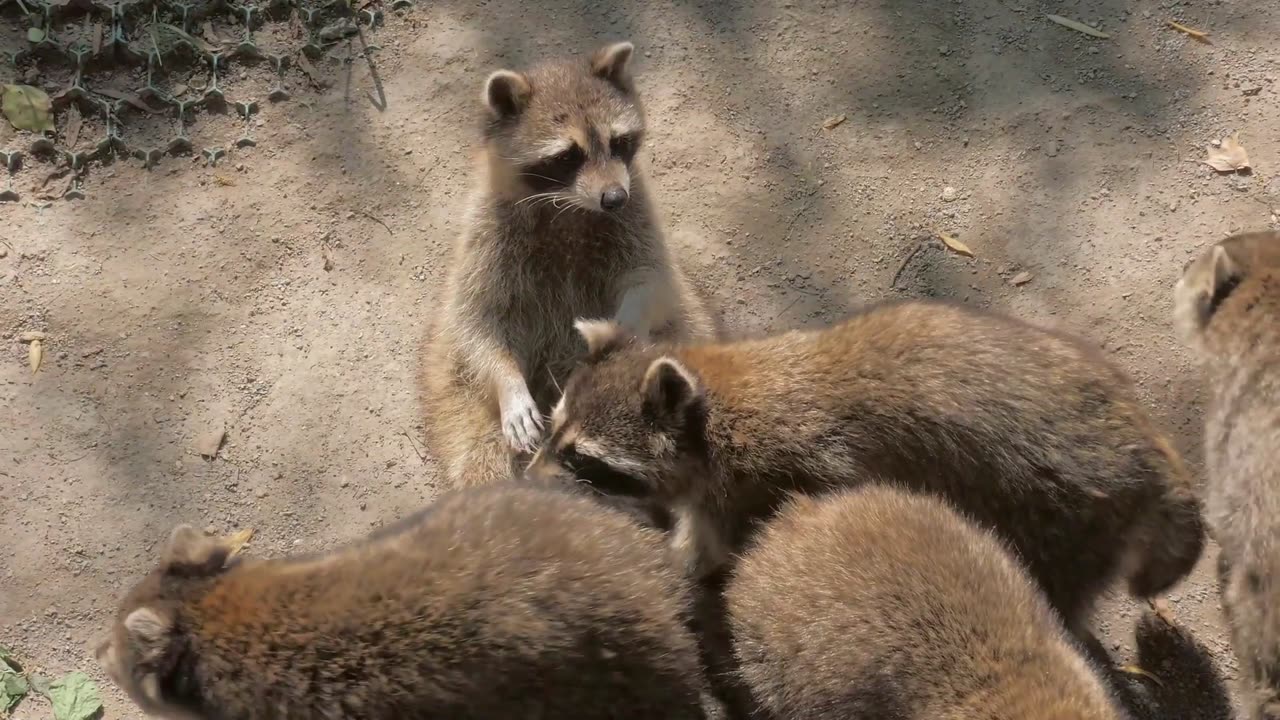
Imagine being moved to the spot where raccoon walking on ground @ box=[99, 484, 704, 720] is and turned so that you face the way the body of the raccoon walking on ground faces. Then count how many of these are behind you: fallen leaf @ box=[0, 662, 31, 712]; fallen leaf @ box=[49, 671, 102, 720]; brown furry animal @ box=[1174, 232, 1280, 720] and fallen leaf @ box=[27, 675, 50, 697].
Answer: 1

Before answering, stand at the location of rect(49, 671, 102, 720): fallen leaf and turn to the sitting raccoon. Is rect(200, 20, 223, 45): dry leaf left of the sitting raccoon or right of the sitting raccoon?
left

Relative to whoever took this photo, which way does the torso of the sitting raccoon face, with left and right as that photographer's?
facing the viewer and to the right of the viewer

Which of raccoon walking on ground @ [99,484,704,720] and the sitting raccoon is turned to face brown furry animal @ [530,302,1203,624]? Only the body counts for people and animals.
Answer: the sitting raccoon

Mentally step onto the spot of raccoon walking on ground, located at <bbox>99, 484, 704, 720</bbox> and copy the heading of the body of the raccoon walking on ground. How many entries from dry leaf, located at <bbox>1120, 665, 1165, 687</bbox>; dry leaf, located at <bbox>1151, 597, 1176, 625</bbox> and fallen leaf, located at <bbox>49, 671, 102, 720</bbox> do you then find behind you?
2

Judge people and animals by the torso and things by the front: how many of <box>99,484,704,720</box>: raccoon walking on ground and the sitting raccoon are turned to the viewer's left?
1

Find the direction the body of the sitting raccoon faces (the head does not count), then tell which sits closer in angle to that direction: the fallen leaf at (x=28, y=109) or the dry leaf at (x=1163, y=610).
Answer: the dry leaf

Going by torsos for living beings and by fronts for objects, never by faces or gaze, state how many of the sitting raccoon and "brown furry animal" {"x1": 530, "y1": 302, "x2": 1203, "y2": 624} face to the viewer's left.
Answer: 1

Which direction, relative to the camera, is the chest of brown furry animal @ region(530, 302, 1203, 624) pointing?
to the viewer's left

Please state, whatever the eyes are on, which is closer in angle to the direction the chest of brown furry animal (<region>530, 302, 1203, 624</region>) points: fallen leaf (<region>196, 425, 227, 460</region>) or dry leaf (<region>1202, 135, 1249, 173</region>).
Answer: the fallen leaf

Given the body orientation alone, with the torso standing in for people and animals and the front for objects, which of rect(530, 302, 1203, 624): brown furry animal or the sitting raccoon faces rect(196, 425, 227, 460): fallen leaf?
the brown furry animal

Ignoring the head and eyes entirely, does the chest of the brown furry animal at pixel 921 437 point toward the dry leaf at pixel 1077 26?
no

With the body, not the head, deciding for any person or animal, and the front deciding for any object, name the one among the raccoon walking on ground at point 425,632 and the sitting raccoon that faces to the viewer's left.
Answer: the raccoon walking on ground

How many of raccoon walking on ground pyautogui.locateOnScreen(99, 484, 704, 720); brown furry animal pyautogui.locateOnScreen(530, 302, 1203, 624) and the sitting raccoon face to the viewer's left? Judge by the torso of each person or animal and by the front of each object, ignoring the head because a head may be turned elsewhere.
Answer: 2

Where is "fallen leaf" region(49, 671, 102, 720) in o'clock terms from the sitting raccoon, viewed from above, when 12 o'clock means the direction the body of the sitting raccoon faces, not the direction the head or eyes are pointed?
The fallen leaf is roughly at 3 o'clock from the sitting raccoon.

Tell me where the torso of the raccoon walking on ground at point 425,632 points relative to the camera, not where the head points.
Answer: to the viewer's left
